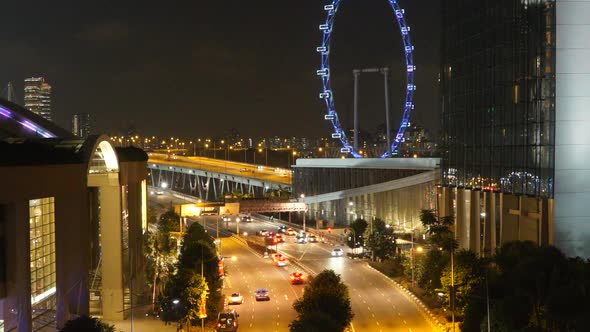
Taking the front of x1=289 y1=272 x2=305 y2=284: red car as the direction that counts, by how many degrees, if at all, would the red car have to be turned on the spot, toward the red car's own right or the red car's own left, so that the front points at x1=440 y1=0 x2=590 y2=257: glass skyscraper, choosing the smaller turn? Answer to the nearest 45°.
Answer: approximately 90° to the red car's own right

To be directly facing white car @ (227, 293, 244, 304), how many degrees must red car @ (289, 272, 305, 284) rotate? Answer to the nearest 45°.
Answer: approximately 135° to its left

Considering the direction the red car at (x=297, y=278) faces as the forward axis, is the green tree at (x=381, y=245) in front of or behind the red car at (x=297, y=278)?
in front

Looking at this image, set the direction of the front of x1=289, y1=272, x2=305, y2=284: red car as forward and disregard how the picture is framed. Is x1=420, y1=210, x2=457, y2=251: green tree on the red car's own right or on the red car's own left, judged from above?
on the red car's own right

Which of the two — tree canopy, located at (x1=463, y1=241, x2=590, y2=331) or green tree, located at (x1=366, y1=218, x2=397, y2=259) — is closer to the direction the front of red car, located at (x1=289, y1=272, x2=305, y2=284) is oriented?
the green tree

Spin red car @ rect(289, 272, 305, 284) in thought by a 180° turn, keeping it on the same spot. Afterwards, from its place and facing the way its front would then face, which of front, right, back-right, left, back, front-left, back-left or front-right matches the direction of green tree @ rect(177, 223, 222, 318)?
front-right

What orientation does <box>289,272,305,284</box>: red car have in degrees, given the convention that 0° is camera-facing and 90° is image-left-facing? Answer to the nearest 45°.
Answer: approximately 180°

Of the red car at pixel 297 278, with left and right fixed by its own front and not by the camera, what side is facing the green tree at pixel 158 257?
left

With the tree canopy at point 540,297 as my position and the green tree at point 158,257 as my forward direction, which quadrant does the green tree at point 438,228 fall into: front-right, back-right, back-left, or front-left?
front-right

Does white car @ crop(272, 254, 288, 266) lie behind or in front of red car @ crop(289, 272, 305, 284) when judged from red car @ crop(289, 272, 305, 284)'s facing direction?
in front

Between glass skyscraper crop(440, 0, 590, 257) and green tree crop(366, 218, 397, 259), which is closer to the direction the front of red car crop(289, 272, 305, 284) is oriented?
the green tree

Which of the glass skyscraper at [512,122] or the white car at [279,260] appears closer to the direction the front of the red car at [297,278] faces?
the white car

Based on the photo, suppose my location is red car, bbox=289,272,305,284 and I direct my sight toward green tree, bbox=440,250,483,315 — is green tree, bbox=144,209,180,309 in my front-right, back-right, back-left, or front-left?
back-right

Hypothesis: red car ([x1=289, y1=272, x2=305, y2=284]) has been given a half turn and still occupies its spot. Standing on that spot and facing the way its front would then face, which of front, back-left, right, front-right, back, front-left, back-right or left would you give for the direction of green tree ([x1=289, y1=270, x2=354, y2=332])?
front

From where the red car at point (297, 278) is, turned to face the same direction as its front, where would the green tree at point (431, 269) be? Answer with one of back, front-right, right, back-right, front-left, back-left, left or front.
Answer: back-right

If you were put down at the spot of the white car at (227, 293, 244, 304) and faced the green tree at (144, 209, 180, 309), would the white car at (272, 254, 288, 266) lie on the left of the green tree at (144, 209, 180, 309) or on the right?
right
